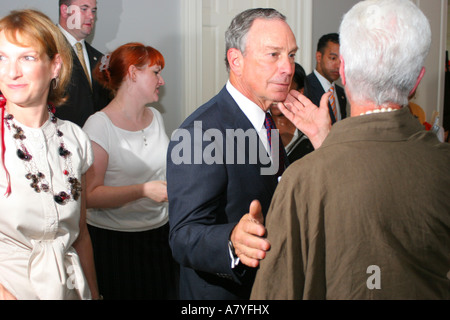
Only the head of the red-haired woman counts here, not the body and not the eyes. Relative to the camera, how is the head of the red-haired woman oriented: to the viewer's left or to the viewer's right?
to the viewer's right

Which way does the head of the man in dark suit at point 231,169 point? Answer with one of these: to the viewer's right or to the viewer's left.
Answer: to the viewer's right

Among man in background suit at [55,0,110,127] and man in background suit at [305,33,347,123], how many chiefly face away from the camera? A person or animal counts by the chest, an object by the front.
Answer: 0

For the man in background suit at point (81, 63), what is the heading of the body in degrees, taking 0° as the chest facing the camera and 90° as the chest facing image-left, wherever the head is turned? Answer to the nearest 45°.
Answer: approximately 315°

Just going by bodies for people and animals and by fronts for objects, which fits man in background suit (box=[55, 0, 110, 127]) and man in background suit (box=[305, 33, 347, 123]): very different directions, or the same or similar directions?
same or similar directions

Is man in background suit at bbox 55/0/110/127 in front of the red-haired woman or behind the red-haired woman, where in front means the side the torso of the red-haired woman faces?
behind

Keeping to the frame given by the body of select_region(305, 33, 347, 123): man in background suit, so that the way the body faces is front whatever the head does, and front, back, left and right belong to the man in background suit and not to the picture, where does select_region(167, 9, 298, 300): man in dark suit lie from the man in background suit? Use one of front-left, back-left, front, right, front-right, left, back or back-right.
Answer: front-right

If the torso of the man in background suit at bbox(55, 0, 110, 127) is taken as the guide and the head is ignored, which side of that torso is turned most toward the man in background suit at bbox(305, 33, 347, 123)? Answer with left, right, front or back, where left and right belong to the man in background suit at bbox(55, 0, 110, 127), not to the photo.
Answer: left

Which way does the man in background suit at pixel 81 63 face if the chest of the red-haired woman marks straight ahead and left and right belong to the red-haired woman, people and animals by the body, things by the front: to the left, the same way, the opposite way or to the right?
the same way

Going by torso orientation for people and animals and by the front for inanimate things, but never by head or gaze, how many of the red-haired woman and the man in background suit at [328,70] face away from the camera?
0

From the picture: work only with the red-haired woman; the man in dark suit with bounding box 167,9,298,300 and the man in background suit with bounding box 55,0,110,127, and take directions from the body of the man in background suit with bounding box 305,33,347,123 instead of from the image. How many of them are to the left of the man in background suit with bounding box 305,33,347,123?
0

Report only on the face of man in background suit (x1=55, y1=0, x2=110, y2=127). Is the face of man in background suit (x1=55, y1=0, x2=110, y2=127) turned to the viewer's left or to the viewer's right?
to the viewer's right

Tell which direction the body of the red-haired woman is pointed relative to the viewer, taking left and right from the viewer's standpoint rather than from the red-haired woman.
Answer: facing the viewer and to the right of the viewer

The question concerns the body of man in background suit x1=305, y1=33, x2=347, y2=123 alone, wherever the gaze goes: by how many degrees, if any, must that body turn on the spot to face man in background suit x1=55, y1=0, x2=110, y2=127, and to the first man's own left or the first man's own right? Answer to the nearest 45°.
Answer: approximately 90° to the first man's own right

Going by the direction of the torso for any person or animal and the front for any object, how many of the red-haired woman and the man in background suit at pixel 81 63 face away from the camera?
0

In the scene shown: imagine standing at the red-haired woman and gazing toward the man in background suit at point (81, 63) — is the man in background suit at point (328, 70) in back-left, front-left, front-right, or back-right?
front-right
